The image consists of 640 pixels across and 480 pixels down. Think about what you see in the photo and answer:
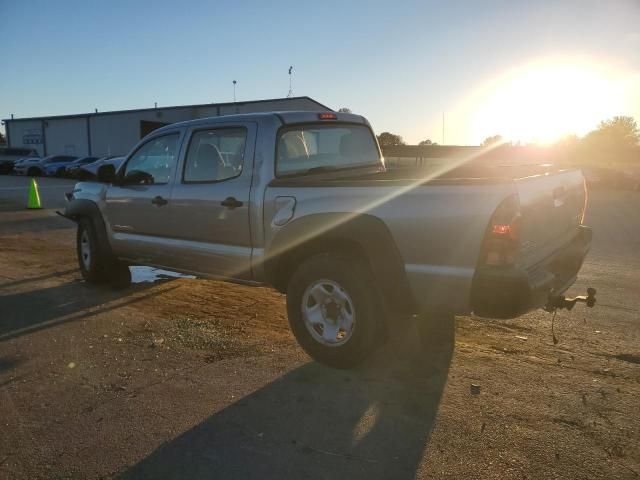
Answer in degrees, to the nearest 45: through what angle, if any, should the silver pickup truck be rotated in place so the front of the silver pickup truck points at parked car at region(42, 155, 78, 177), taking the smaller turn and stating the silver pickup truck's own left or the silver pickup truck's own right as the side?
0° — it already faces it

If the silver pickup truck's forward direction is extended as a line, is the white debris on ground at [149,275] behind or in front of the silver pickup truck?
in front

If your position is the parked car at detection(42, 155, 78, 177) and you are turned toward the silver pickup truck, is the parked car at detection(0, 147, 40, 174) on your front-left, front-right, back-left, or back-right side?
back-right

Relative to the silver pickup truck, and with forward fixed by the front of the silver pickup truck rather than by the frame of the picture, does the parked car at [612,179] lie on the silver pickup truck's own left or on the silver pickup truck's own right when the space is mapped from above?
on the silver pickup truck's own right

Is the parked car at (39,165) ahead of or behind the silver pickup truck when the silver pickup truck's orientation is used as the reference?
ahead

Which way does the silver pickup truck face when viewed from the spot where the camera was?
facing away from the viewer and to the left of the viewer

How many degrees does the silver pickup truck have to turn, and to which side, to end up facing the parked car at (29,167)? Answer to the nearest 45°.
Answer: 0° — it already faces it

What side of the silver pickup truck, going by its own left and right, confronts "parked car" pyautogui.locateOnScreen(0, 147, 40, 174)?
front

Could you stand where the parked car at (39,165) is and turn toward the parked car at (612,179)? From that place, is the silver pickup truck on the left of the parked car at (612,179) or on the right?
right

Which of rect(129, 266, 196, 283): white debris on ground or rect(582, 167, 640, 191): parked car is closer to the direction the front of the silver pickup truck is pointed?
the white debris on ground
